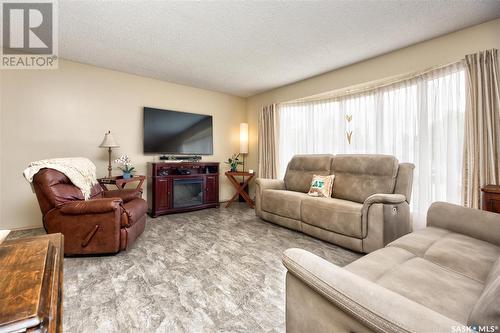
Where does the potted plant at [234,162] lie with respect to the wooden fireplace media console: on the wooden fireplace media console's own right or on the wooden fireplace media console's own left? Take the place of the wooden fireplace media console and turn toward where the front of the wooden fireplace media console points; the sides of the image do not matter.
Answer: on the wooden fireplace media console's own left

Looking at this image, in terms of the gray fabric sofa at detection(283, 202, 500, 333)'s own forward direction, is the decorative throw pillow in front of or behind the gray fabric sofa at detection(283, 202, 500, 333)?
in front

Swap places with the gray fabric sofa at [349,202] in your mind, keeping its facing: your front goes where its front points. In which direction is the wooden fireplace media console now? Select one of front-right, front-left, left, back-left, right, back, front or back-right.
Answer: front-right

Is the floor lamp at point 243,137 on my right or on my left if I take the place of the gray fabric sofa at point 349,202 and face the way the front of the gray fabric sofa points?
on my right

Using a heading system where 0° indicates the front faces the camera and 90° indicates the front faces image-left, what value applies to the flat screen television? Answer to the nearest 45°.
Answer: approximately 315°

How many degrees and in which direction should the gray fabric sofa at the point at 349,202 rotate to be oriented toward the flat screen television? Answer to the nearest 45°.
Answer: approximately 45° to its right

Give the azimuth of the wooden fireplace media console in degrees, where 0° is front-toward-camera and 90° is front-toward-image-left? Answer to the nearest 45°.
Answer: approximately 315°

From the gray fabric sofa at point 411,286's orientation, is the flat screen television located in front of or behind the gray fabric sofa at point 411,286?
in front

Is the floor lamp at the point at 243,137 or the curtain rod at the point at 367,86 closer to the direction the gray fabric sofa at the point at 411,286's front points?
the floor lamp

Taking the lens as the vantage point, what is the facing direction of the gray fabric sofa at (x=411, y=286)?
facing away from the viewer and to the left of the viewer

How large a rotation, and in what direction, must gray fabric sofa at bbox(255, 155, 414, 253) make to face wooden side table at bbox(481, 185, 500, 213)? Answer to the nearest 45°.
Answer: approximately 135° to its left

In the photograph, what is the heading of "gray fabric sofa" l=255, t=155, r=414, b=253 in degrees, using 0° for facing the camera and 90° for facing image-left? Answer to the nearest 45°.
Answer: approximately 45°

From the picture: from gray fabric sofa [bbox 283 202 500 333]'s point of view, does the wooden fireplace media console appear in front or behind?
in front
